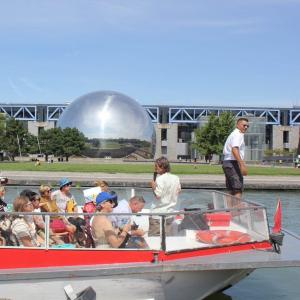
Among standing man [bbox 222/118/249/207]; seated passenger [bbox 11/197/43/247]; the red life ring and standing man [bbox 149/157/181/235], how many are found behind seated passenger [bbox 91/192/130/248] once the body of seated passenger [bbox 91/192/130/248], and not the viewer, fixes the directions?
1

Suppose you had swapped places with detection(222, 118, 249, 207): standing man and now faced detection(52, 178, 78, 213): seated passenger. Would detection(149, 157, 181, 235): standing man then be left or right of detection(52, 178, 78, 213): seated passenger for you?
left

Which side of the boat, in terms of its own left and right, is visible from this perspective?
right

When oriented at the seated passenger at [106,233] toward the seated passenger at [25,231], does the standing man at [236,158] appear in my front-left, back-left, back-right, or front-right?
back-right

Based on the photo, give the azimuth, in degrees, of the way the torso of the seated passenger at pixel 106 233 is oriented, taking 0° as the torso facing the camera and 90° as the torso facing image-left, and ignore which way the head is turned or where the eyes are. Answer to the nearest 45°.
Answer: approximately 270°

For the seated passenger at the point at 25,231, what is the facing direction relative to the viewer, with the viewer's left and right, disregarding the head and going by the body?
facing to the right of the viewer

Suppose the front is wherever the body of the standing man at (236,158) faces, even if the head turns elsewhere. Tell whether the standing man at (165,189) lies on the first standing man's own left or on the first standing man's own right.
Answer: on the first standing man's own right

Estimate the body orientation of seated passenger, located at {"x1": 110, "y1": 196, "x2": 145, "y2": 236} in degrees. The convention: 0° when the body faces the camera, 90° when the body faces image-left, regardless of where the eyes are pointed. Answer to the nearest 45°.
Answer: approximately 270°
